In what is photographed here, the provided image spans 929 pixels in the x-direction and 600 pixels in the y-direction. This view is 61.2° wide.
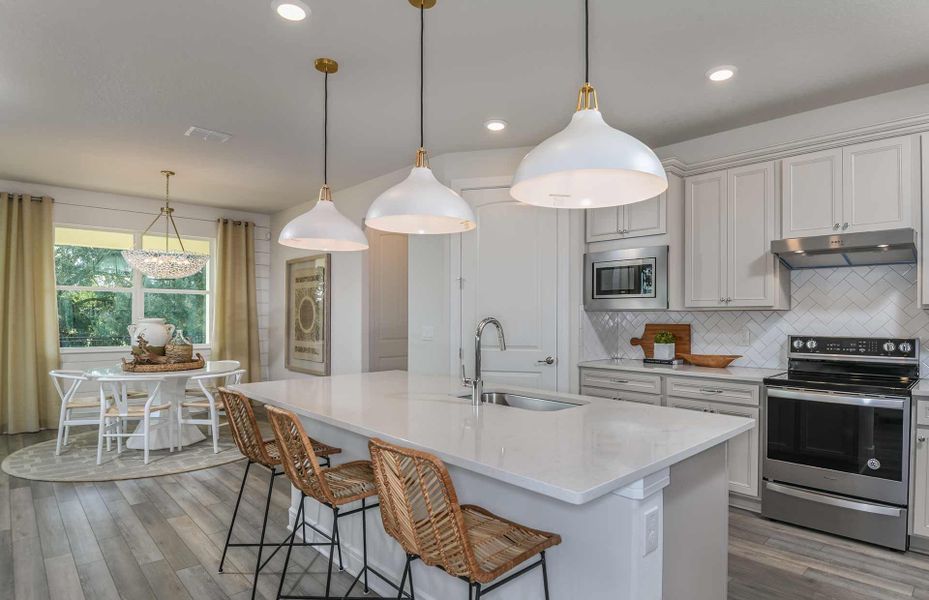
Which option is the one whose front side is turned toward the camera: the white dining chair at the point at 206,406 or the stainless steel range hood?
the stainless steel range hood

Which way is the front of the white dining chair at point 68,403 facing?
to the viewer's right

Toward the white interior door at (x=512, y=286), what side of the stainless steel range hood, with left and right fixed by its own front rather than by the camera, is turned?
right

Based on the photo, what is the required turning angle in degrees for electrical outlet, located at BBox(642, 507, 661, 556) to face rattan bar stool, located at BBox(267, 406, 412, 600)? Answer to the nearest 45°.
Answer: approximately 135° to its right

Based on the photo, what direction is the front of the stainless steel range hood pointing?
toward the camera

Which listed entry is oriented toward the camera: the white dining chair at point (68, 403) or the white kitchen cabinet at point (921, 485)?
the white kitchen cabinet

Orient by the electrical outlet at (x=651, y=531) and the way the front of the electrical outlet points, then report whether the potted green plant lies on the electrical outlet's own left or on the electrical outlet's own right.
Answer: on the electrical outlet's own left

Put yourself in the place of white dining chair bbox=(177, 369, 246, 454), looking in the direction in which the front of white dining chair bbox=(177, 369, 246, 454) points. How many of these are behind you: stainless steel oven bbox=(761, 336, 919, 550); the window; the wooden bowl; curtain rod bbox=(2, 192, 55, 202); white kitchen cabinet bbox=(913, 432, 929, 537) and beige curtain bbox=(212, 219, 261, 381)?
3

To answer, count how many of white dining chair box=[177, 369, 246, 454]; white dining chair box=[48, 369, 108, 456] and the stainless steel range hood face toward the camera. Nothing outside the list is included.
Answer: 1

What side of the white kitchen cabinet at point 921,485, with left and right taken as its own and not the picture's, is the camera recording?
front

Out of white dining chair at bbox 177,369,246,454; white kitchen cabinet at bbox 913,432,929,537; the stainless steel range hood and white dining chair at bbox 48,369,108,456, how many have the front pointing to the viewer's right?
1

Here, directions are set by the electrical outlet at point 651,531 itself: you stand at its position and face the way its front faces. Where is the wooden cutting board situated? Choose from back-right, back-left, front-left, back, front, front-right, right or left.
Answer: back-left

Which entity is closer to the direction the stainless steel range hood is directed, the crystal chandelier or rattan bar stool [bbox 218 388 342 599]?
the rattan bar stool

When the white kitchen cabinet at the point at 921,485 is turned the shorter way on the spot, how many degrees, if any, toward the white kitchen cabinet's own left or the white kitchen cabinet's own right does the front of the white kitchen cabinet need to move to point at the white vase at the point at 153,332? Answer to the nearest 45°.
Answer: approximately 90° to the white kitchen cabinet's own right
